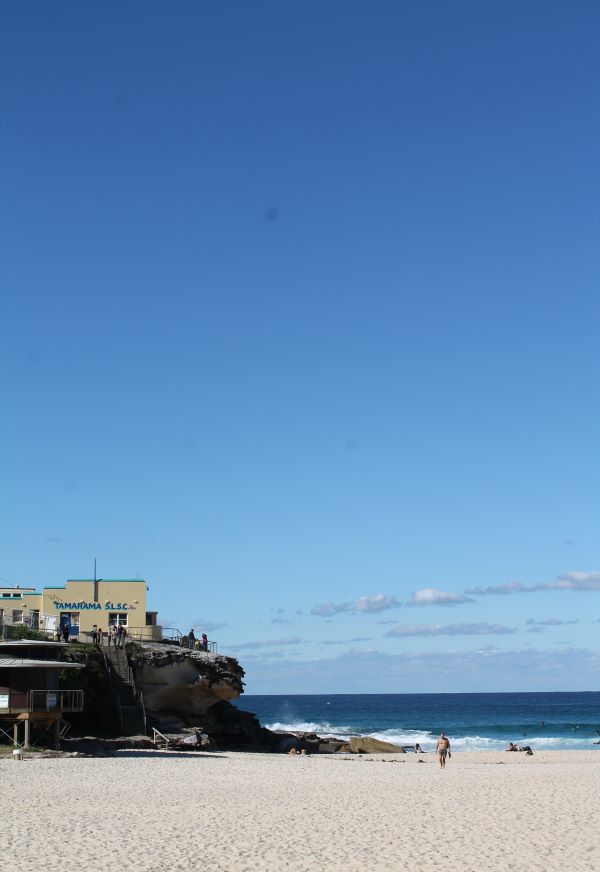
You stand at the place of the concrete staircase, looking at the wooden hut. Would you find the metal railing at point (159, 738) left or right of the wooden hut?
left

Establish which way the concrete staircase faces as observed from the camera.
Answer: facing the viewer
